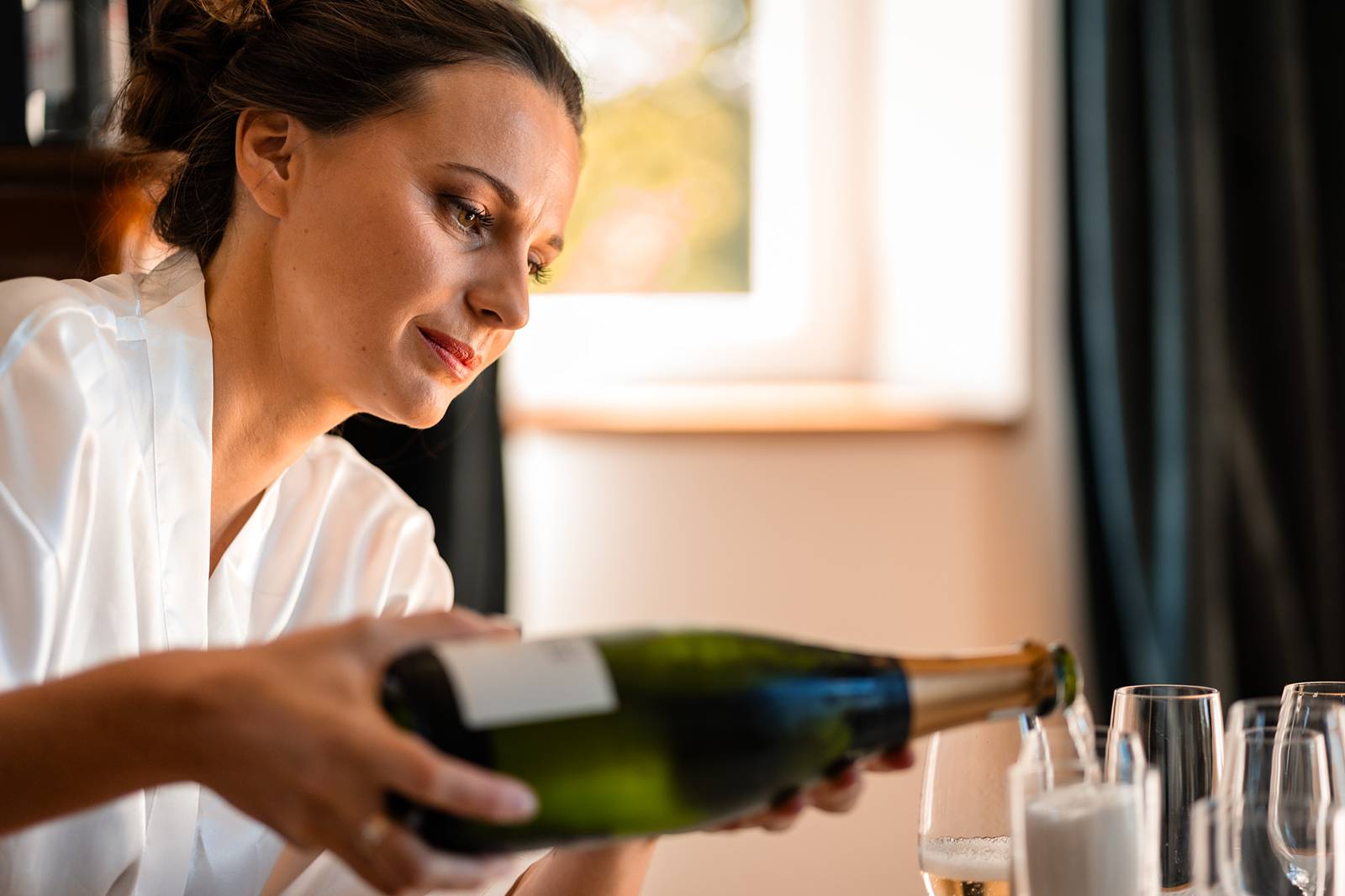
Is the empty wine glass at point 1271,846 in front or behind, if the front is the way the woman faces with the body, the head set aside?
in front

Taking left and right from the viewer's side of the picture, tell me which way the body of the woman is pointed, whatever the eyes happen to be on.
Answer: facing the viewer and to the right of the viewer

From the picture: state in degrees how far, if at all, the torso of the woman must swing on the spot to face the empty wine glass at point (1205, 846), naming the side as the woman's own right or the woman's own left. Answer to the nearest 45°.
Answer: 0° — they already face it

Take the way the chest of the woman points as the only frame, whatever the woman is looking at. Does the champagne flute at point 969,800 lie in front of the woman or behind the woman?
in front

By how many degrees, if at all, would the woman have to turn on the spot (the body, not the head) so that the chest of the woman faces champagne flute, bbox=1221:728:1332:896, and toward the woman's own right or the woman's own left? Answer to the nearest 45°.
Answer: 0° — they already face it

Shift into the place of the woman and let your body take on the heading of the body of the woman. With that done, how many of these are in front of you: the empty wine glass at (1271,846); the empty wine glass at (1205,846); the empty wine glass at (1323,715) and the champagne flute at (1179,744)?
4

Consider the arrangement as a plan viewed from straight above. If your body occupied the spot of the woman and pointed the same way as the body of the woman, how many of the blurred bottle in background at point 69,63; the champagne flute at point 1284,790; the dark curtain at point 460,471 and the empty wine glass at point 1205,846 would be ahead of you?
2

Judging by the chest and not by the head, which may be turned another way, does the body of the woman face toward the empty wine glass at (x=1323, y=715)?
yes

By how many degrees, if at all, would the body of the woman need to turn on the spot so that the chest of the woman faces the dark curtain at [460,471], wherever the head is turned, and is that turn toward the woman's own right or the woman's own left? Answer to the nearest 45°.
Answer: approximately 135° to the woman's own left

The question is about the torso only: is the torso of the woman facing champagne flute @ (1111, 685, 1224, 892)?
yes

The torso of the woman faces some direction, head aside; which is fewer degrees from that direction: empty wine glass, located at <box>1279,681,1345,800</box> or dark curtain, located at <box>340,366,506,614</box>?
the empty wine glass

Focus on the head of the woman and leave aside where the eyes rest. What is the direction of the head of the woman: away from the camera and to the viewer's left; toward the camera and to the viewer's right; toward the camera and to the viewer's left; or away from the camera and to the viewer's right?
toward the camera and to the viewer's right

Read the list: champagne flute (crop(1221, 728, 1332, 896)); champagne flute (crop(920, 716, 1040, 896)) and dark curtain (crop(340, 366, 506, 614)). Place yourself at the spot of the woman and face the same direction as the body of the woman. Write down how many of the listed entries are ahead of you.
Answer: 2

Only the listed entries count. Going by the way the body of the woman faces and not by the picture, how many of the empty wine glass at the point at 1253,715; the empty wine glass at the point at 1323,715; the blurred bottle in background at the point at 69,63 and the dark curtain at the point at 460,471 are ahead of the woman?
2
